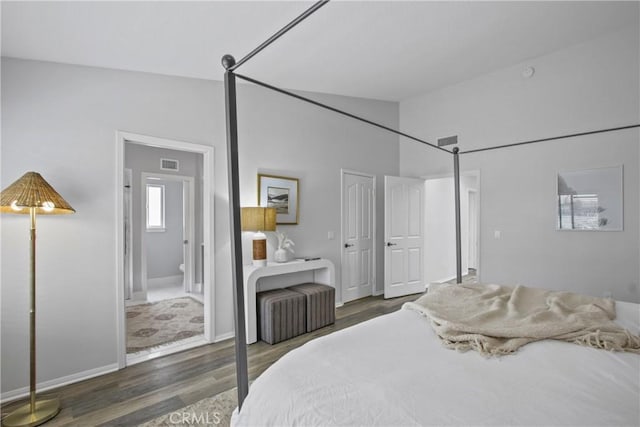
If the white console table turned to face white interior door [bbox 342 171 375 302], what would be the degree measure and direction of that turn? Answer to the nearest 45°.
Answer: approximately 90° to its left

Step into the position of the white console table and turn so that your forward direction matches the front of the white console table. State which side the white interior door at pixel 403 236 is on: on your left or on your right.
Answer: on your left

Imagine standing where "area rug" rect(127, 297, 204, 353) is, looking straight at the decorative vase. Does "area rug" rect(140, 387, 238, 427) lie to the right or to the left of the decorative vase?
right

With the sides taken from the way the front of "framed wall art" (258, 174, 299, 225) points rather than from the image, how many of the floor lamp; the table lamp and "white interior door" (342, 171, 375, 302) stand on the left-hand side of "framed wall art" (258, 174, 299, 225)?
1

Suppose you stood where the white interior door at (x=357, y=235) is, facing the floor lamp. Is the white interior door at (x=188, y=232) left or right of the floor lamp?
right

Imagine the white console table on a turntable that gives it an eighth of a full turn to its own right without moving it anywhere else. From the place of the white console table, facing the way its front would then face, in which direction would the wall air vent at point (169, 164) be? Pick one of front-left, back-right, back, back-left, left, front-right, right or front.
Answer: back-right

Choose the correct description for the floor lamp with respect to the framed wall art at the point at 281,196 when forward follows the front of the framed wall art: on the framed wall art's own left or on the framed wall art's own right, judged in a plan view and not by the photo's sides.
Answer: on the framed wall art's own right

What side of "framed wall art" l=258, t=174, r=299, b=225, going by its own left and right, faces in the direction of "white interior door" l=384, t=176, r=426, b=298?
left

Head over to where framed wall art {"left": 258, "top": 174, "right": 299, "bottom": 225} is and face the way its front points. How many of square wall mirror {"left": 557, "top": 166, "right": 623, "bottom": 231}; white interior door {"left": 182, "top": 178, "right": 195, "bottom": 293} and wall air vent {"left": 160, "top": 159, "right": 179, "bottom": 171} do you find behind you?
2

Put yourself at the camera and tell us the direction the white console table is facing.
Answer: facing the viewer and to the right of the viewer

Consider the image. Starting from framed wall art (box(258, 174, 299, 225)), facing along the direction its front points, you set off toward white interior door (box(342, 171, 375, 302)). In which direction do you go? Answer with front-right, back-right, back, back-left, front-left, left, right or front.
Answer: left

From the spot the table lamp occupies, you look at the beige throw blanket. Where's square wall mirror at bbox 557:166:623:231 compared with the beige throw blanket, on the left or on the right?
left
